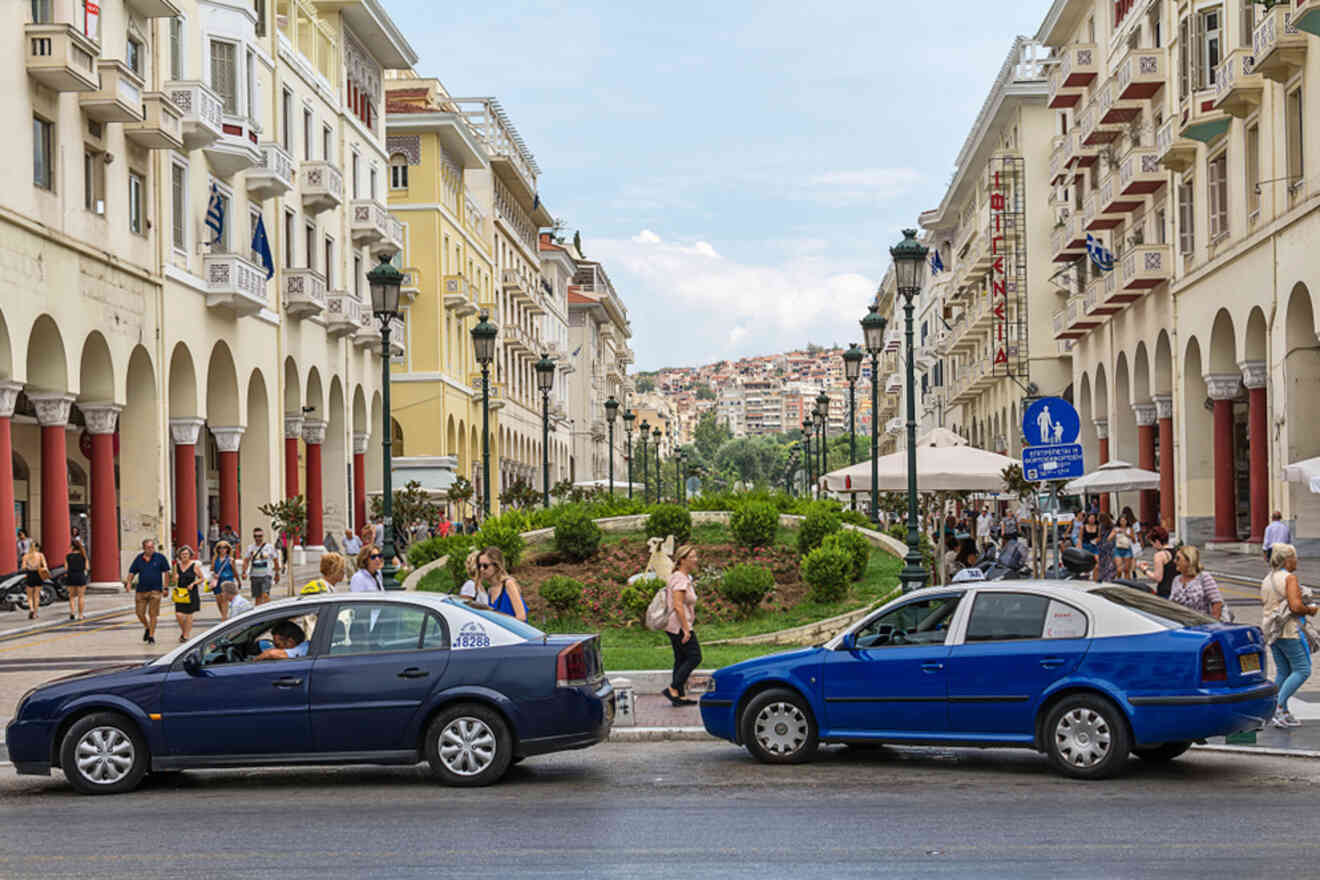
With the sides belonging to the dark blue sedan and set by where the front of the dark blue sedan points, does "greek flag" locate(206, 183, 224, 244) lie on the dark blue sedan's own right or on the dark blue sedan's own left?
on the dark blue sedan's own right

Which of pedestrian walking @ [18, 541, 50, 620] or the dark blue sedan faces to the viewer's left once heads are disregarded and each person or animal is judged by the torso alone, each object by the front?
the dark blue sedan

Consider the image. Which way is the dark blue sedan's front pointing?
to the viewer's left

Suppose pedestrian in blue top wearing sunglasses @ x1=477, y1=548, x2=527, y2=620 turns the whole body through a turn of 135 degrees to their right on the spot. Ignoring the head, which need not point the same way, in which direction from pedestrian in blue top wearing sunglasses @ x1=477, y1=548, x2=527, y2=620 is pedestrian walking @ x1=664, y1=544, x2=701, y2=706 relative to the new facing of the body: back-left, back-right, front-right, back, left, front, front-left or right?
right

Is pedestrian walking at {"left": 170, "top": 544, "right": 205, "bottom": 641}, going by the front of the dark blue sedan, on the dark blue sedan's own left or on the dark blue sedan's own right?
on the dark blue sedan's own right

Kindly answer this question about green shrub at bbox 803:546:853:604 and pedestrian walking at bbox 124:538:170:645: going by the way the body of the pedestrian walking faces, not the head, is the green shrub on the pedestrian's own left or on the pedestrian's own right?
on the pedestrian's own left

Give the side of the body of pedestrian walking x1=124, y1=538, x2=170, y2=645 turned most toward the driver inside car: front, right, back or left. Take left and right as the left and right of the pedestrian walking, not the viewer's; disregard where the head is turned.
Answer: front

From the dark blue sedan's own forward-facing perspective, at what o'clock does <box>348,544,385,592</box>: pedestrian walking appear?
The pedestrian walking is roughly at 3 o'clock from the dark blue sedan.

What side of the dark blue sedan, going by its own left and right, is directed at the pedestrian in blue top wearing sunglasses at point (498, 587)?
right

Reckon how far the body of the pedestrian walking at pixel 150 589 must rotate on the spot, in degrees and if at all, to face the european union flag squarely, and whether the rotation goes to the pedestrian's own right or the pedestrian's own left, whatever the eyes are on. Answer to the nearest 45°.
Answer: approximately 180°
